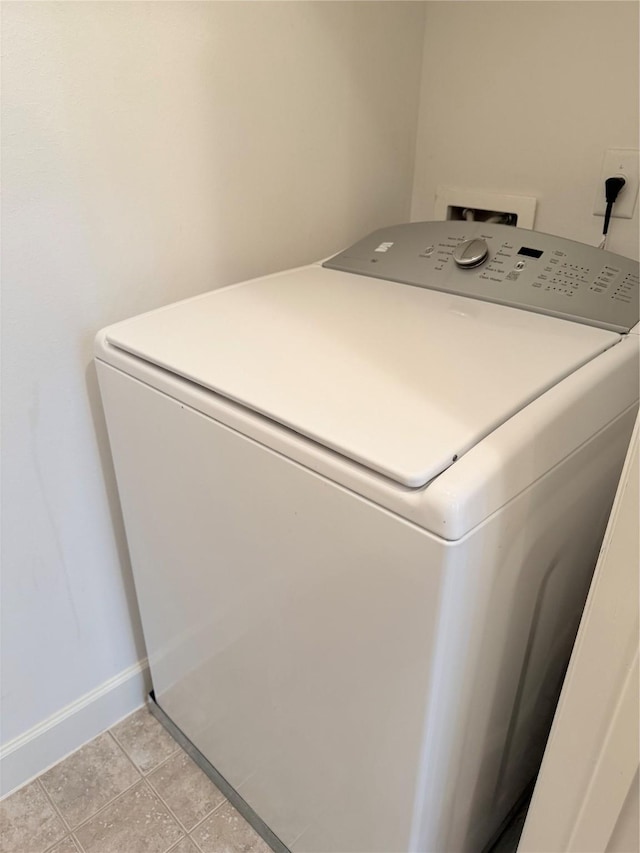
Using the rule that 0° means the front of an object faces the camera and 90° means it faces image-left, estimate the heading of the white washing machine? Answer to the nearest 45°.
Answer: approximately 45°

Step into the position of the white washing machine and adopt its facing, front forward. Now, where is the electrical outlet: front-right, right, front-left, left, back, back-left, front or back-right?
back
